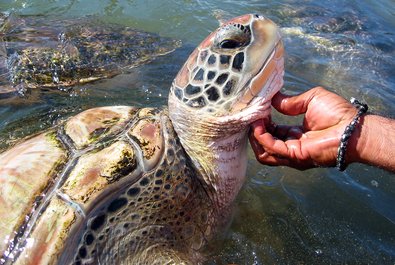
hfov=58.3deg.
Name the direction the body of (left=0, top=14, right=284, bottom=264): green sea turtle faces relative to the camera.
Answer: to the viewer's right

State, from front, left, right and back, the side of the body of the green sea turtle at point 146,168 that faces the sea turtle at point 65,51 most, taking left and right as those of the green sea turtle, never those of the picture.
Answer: left
